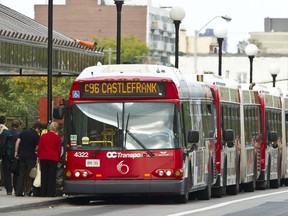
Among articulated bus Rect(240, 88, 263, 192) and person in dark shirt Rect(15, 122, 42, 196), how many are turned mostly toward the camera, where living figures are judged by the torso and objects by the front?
1

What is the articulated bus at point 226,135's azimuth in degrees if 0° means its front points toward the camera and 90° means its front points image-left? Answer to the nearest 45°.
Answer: approximately 45°

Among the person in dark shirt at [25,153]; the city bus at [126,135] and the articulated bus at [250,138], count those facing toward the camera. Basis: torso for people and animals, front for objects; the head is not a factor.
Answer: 2

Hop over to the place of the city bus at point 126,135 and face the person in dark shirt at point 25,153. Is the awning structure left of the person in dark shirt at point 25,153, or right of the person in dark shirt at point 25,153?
right

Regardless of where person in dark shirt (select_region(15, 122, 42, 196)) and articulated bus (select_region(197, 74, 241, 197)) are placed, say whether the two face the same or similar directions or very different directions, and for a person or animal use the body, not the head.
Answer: very different directions

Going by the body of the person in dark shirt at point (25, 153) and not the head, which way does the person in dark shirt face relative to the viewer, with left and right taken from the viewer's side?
facing away from the viewer and to the right of the viewer

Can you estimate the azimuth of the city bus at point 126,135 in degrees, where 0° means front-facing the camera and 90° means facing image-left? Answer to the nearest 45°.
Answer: approximately 0°
